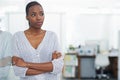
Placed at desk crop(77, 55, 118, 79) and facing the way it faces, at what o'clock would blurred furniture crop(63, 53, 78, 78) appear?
The blurred furniture is roughly at 2 o'clock from the desk.

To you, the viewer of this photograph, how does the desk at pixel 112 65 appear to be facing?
facing the viewer

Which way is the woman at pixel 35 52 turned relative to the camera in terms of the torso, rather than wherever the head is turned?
toward the camera

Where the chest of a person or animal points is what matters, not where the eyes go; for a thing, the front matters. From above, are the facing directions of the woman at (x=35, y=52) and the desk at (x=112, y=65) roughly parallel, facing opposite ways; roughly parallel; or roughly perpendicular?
roughly parallel

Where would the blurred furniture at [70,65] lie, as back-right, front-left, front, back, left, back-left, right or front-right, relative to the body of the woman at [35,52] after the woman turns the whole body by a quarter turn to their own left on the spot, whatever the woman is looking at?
left

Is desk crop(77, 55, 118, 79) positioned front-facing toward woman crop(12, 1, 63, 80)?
yes
